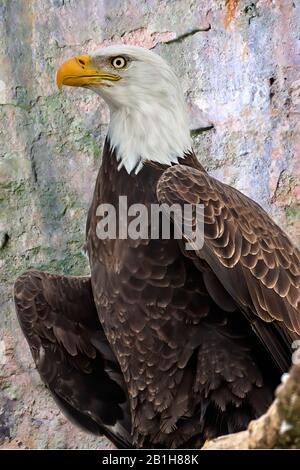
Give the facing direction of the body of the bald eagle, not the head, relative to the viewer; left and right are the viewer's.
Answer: facing the viewer and to the left of the viewer
